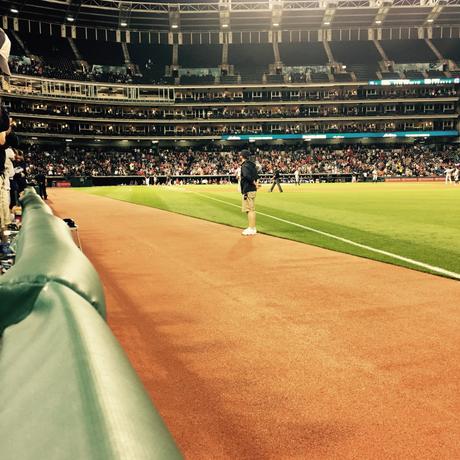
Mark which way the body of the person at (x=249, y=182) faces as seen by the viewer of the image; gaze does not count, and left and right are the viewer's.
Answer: facing to the left of the viewer
